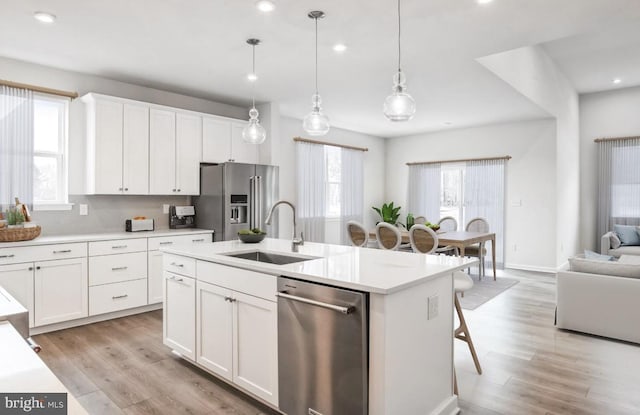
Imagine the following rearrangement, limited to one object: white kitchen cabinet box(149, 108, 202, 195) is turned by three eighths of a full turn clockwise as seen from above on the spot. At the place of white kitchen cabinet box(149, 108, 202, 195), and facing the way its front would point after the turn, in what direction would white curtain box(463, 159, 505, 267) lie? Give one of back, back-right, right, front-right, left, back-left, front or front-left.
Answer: back

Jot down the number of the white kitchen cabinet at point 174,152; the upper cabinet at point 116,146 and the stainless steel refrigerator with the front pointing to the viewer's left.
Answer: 0

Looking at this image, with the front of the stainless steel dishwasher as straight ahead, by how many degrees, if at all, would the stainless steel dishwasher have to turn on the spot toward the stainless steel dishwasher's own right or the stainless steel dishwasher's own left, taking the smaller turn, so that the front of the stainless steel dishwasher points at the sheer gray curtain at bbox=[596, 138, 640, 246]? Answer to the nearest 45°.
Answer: approximately 180°

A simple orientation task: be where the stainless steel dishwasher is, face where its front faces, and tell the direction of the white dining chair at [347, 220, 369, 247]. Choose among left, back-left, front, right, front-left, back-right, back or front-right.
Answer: back-right

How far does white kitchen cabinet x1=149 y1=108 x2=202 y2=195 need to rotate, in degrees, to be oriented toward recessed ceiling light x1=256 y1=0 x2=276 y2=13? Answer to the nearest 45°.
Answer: approximately 45° to its right

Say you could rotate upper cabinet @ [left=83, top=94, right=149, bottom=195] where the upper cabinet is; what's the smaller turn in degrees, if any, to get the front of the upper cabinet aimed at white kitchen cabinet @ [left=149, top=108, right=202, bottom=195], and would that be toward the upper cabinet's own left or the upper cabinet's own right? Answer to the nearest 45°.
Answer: approximately 45° to the upper cabinet's own left

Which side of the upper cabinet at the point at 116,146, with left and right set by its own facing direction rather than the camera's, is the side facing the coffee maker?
left

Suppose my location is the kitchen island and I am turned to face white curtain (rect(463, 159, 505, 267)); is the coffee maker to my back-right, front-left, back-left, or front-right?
front-left

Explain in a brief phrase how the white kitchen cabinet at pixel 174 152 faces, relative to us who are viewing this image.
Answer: facing the viewer and to the right of the viewer

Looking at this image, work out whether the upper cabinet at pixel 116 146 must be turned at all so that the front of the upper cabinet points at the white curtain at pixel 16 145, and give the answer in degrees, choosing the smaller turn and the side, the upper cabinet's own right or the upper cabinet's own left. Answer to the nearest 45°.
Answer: approximately 135° to the upper cabinet's own right

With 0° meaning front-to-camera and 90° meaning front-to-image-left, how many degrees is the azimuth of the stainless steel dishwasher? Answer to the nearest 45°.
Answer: approximately 45°

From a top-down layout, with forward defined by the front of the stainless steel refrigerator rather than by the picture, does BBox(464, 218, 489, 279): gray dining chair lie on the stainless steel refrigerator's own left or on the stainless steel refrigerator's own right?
on the stainless steel refrigerator's own left

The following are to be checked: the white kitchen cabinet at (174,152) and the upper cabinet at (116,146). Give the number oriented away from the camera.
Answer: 0

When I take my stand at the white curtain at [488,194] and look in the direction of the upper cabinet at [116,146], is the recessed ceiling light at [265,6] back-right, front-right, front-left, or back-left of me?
front-left

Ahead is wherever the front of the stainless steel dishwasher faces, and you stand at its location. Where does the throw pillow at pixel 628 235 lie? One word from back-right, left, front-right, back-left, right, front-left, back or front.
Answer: back

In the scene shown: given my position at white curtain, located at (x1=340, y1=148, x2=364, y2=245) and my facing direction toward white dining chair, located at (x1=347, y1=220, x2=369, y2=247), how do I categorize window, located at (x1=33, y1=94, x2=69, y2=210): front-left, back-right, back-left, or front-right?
front-right
